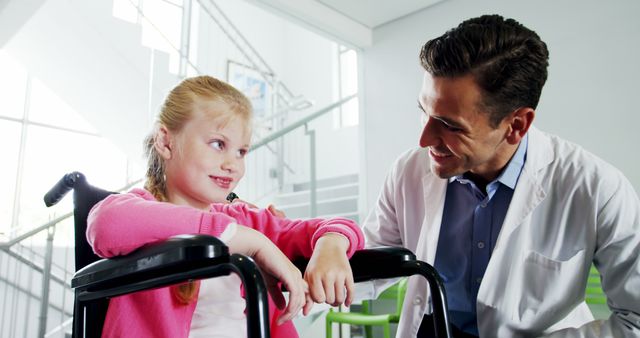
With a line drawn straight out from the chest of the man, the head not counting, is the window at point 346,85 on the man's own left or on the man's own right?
on the man's own right

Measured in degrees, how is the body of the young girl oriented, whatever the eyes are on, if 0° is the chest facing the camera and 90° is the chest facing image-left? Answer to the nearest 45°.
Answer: approximately 315°

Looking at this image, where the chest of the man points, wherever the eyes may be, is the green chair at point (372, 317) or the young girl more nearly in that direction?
the young girl

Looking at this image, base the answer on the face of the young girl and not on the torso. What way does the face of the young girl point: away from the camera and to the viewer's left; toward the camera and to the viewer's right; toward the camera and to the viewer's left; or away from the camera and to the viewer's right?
toward the camera and to the viewer's right

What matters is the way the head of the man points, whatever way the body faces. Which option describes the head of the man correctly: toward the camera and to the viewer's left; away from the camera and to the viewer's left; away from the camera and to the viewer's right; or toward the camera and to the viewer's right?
toward the camera and to the viewer's left

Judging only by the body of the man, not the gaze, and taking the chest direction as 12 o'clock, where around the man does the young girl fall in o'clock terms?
The young girl is roughly at 12 o'clock from the man.

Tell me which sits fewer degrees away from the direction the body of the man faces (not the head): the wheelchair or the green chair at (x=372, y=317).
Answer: the wheelchair

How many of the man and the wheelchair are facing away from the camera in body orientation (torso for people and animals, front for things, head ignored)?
0

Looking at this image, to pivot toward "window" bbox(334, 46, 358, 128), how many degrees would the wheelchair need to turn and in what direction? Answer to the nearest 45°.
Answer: approximately 135° to its left

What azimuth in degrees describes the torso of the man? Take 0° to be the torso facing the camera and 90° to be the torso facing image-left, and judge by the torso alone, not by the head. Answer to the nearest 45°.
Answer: approximately 45°

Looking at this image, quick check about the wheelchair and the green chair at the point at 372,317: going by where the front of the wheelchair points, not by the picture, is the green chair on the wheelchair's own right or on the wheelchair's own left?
on the wheelchair's own left

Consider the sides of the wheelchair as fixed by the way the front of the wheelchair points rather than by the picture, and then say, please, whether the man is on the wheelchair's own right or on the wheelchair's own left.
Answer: on the wheelchair's own left

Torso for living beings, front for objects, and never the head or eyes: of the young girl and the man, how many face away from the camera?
0
